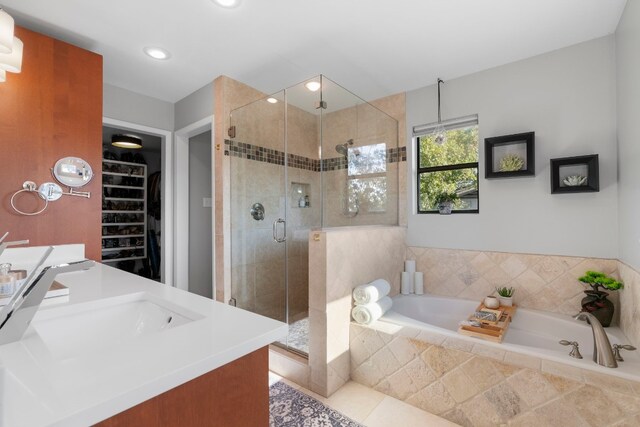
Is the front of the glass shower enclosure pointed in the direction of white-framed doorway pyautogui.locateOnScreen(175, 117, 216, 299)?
no

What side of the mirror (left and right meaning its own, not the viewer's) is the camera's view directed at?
front

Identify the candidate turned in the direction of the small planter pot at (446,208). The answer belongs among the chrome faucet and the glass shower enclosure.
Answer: the chrome faucet

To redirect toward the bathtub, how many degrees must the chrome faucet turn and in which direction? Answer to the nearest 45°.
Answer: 0° — it already faces it

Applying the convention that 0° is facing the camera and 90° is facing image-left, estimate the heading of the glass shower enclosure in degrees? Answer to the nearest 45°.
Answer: approximately 45°

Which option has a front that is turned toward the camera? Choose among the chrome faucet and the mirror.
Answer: the mirror

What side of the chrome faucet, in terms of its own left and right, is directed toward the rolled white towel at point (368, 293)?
front

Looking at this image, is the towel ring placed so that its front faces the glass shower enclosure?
no

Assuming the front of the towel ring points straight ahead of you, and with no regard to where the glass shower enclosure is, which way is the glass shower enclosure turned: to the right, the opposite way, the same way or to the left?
to the right

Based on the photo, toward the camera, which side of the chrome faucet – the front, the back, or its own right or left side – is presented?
right

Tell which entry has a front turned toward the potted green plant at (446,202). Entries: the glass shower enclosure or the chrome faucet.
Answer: the chrome faucet

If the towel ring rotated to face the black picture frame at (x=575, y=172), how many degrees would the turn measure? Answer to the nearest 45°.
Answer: approximately 45° to its left

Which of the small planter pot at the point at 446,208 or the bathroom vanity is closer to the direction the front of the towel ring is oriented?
the bathroom vanity
